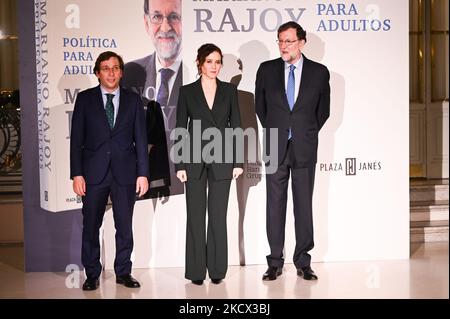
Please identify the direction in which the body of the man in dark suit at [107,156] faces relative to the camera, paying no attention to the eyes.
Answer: toward the camera

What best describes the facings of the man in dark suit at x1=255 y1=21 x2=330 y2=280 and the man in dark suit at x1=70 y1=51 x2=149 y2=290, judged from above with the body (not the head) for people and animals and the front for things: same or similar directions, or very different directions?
same or similar directions

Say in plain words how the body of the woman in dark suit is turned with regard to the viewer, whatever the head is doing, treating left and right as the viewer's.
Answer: facing the viewer

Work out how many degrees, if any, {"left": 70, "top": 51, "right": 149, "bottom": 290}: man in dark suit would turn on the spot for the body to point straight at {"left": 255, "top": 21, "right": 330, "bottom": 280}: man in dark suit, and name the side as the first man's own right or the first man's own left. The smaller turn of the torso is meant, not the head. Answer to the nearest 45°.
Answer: approximately 90° to the first man's own left

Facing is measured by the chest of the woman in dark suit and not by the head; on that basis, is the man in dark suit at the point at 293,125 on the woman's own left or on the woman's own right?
on the woman's own left

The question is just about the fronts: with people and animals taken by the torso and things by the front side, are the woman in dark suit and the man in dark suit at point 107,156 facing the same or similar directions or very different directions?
same or similar directions

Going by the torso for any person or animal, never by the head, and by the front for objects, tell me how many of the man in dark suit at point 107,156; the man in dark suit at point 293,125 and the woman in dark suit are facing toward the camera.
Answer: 3

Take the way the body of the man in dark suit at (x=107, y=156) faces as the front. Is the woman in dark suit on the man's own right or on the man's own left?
on the man's own left

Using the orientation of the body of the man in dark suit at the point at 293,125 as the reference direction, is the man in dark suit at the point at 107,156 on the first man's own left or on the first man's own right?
on the first man's own right

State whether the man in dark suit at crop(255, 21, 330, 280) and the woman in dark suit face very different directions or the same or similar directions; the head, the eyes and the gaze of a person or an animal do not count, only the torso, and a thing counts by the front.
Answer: same or similar directions

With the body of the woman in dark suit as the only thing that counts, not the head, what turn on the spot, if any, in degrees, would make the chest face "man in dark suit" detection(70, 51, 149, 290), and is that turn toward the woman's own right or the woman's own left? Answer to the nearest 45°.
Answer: approximately 90° to the woman's own right
